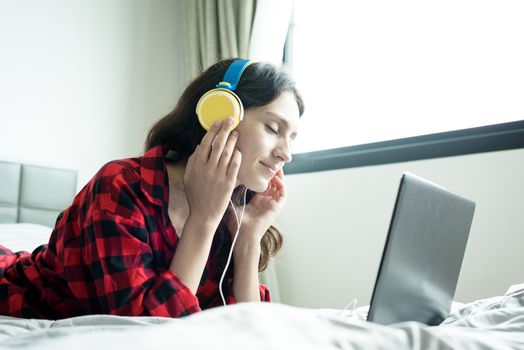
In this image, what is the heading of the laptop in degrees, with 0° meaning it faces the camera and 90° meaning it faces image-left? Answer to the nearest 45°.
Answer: approximately 135°
